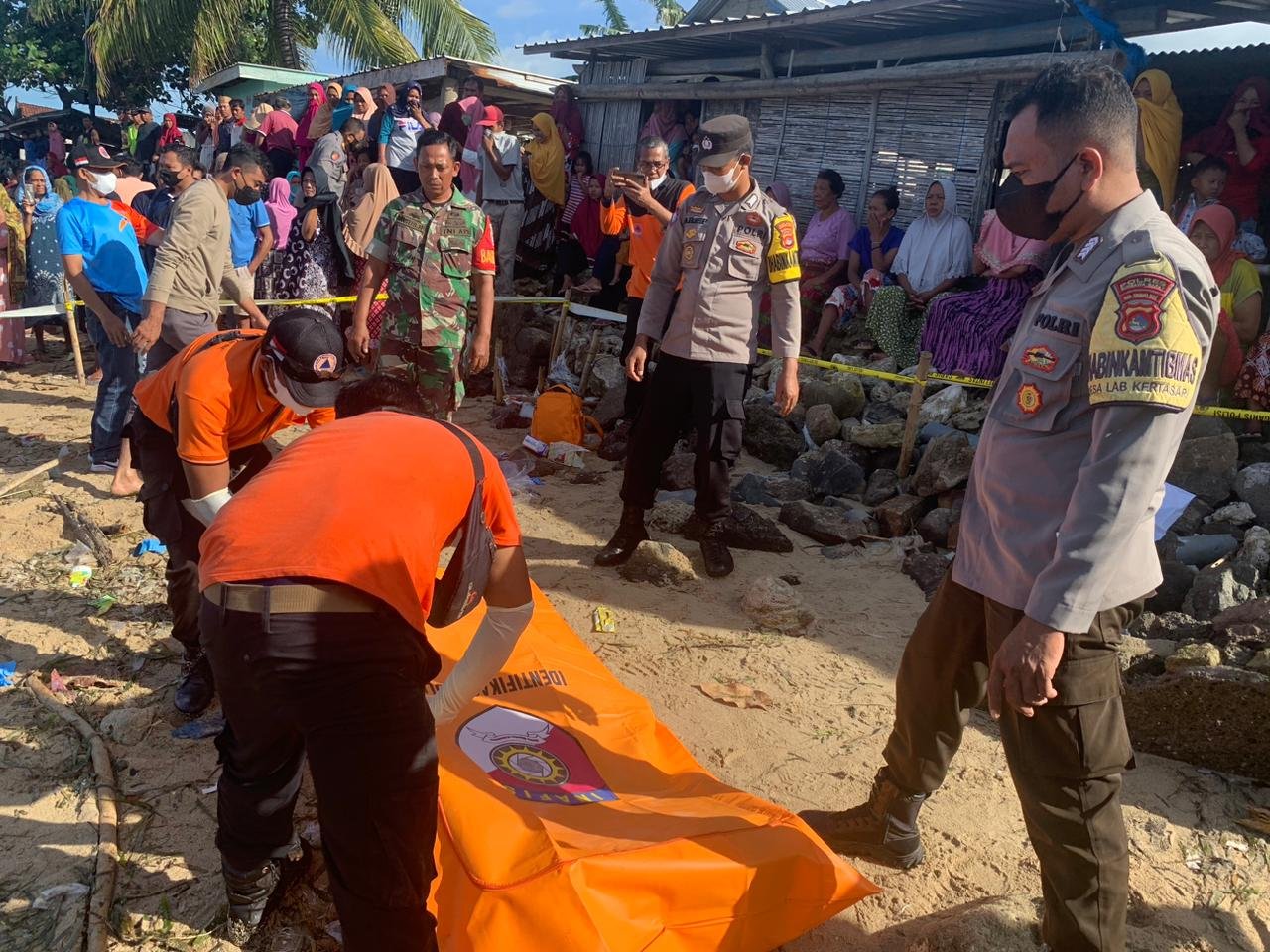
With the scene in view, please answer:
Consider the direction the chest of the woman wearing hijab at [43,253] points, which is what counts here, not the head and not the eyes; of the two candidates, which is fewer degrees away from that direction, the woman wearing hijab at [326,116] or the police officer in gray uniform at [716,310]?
the police officer in gray uniform

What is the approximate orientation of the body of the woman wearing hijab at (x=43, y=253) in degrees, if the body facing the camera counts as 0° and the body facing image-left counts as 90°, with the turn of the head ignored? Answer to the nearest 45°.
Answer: approximately 0°

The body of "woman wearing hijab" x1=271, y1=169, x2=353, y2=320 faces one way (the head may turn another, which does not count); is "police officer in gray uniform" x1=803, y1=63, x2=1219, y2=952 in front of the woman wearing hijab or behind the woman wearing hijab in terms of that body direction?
in front

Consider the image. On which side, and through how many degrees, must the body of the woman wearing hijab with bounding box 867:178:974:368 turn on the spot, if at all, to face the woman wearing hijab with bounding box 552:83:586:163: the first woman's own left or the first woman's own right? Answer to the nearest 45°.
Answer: approximately 90° to the first woman's own right

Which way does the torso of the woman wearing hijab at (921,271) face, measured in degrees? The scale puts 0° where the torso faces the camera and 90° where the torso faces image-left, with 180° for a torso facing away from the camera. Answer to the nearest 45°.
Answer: approximately 45°

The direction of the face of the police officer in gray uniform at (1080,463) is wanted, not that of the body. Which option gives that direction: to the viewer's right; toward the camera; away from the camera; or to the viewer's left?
to the viewer's left

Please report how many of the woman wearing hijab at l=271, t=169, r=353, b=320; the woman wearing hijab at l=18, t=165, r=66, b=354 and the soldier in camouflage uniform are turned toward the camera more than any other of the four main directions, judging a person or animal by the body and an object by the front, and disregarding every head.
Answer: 3

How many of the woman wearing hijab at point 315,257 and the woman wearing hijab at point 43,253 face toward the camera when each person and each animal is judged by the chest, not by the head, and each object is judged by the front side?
2

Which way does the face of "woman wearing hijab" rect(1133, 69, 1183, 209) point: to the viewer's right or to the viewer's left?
to the viewer's left

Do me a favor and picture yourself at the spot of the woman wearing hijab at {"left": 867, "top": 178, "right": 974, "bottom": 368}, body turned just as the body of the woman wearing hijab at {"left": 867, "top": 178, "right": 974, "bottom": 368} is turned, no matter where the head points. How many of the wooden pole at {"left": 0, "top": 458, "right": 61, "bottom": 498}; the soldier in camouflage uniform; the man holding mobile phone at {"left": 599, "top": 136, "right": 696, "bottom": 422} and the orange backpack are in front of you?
4

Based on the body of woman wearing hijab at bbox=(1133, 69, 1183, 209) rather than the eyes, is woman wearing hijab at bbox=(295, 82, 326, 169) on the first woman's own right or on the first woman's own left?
on the first woman's own right
